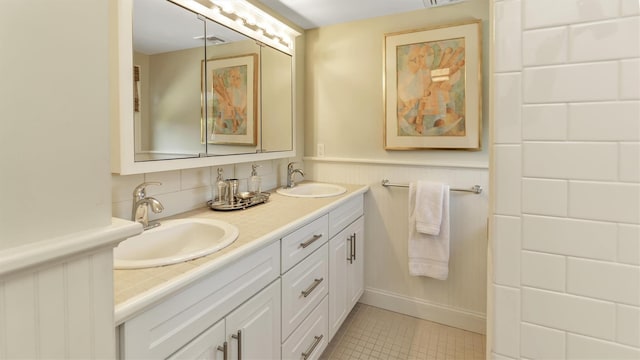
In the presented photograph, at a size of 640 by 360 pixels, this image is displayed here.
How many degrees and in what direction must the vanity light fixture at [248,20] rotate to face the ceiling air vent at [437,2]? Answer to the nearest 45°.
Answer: approximately 45° to its left

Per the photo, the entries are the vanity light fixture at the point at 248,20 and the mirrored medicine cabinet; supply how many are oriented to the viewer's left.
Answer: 0

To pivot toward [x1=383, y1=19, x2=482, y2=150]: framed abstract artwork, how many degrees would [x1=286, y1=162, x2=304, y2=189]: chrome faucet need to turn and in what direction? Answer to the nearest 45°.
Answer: approximately 45° to its left

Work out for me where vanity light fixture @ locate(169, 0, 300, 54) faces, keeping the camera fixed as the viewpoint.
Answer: facing the viewer and to the right of the viewer
